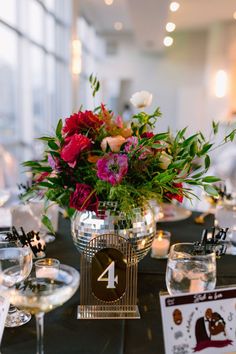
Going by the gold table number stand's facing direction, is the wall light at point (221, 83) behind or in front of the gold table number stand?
behind

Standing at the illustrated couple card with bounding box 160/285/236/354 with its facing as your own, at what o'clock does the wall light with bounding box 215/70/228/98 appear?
The wall light is roughly at 6 o'clock from the illustrated couple card.

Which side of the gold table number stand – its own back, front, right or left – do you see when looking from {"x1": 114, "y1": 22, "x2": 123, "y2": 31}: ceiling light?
back

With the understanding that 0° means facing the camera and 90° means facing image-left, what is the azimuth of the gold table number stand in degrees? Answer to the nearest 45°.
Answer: approximately 0°

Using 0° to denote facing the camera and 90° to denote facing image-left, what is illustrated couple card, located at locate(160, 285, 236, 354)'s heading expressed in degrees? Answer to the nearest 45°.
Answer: approximately 0°

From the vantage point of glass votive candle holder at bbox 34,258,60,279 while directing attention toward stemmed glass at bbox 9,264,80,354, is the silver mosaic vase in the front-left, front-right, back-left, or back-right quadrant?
back-left
